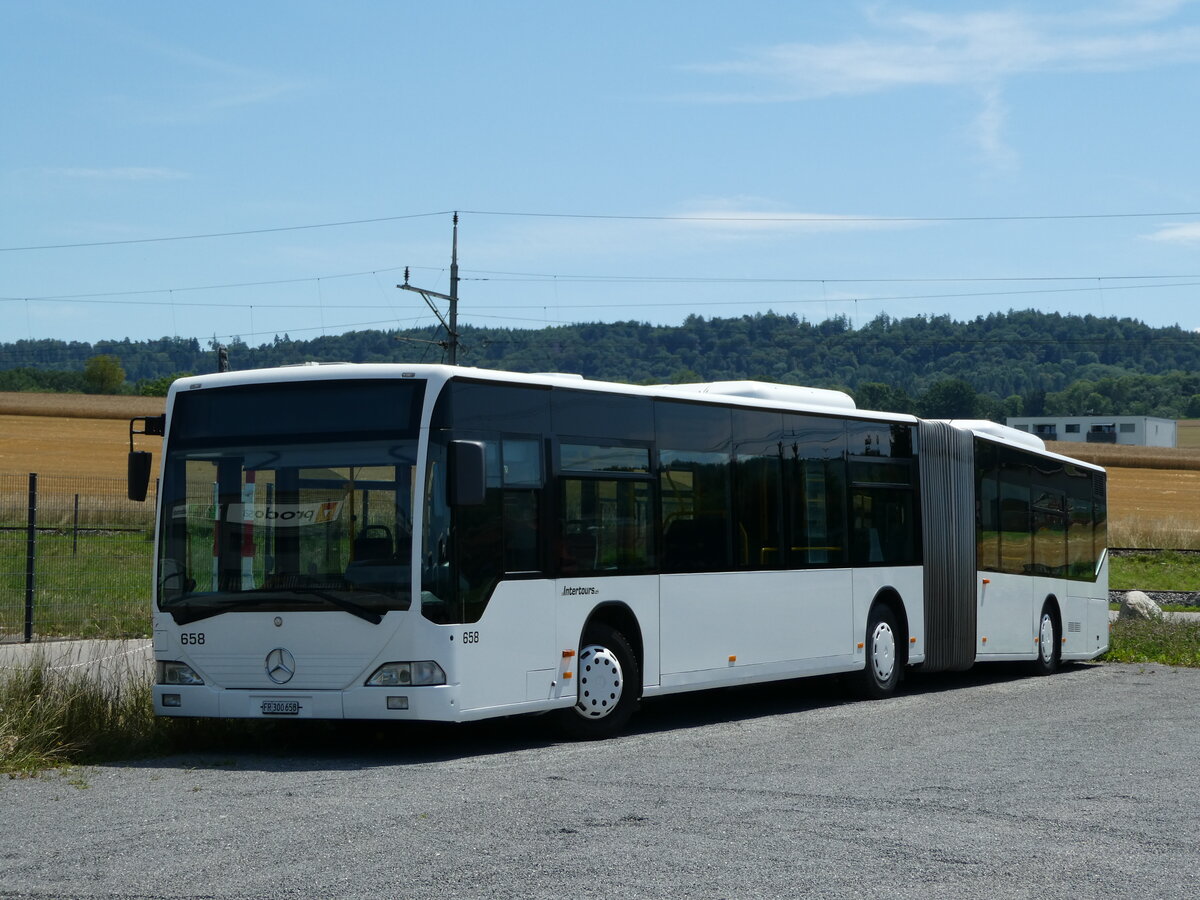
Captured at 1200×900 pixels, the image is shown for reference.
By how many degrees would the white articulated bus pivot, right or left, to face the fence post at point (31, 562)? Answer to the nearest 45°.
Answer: approximately 90° to its right

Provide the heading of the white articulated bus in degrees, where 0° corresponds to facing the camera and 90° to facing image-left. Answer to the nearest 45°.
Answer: approximately 45°

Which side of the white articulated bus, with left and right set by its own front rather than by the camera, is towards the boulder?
back

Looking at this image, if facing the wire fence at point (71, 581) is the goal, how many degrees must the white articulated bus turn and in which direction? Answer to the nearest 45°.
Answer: approximately 90° to its right
